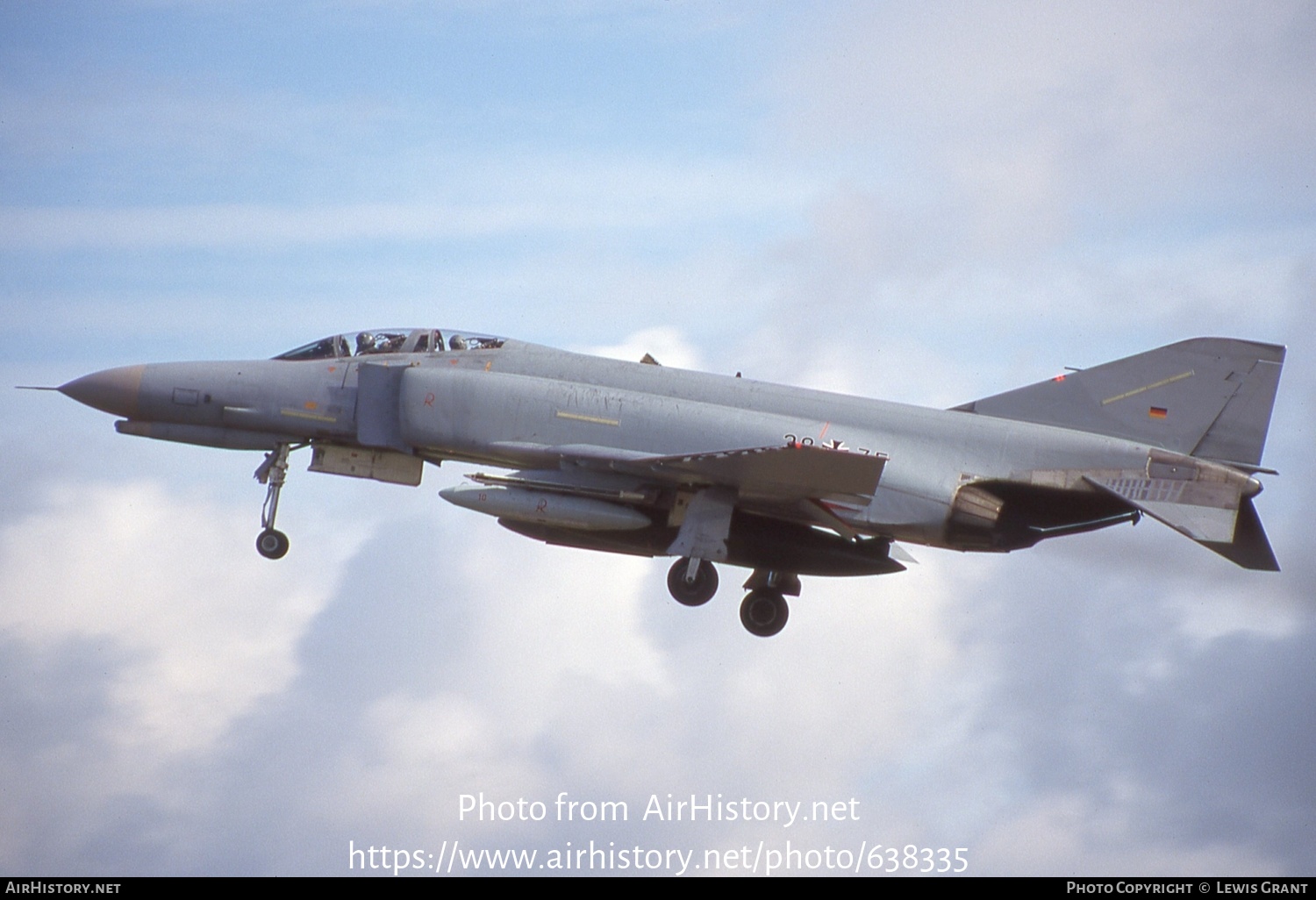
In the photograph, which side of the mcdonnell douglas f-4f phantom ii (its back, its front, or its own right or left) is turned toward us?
left
